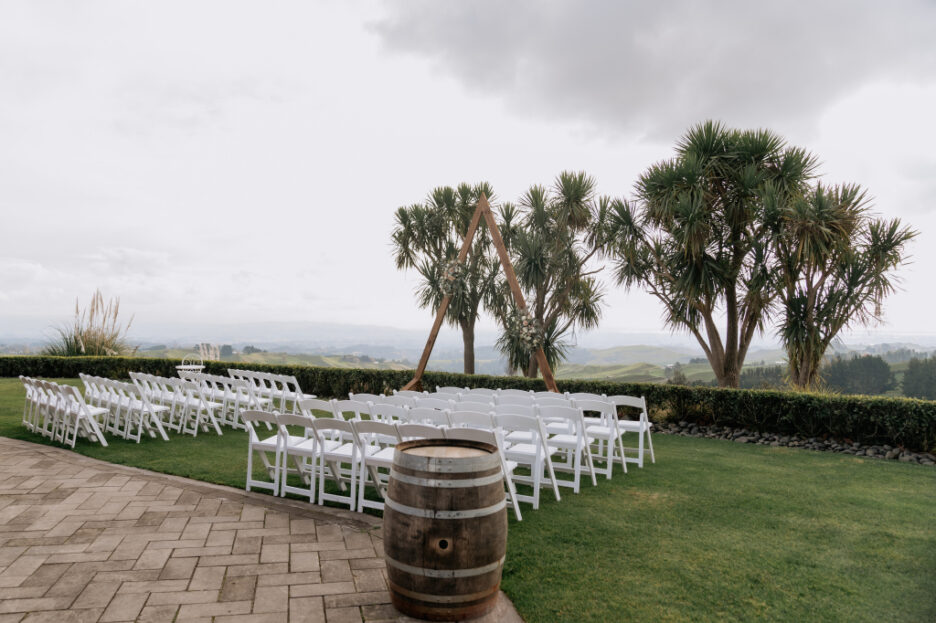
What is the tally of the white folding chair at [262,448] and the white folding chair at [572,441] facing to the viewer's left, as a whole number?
0

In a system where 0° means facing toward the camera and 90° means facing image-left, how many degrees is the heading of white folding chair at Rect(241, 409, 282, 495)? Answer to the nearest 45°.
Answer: approximately 225°

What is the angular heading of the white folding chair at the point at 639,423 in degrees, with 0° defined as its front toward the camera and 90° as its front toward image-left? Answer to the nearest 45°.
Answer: approximately 225°

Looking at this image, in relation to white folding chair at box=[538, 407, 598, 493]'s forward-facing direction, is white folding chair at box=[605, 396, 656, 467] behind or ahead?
ahead

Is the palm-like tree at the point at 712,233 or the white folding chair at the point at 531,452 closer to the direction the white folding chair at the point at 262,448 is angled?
the palm-like tree

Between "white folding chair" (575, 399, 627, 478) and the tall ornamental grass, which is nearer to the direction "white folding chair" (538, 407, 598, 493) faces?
the white folding chair

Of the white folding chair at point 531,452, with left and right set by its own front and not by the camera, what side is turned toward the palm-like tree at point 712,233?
front

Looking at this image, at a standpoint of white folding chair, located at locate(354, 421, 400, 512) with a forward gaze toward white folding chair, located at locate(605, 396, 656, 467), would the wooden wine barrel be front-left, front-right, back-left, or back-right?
back-right

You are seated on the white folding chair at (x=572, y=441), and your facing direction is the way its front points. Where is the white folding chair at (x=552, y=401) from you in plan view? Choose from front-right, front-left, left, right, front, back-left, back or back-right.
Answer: front-left

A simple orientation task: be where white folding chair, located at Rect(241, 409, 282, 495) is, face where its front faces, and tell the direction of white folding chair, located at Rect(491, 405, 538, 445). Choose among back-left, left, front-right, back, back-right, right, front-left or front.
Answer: front-right

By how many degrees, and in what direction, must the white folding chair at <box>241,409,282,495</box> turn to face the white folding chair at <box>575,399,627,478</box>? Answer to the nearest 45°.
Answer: approximately 45° to its right
